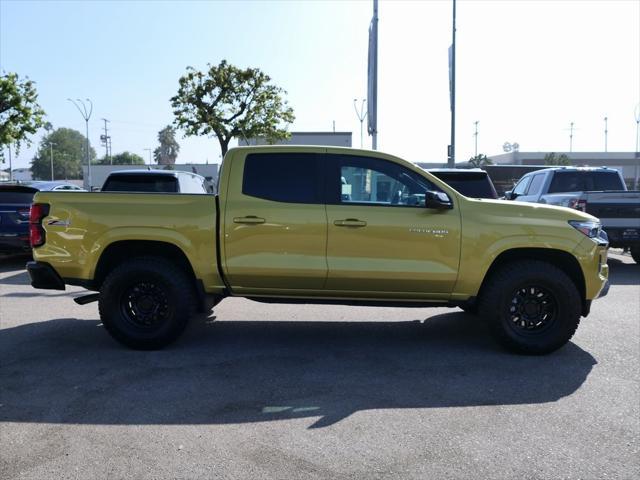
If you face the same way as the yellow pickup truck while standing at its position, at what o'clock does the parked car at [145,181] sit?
The parked car is roughly at 8 o'clock from the yellow pickup truck.

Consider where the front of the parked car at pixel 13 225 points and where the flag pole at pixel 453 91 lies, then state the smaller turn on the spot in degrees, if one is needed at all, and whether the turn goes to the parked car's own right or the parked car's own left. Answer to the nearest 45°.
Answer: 0° — it already faces it

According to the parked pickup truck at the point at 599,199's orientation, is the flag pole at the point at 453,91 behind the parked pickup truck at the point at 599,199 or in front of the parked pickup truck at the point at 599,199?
in front

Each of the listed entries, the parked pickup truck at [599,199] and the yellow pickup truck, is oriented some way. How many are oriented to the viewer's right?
1

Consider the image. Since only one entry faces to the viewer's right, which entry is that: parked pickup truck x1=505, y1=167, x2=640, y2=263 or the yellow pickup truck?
the yellow pickup truck

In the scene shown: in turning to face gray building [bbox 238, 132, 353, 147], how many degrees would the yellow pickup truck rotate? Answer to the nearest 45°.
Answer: approximately 90° to its left

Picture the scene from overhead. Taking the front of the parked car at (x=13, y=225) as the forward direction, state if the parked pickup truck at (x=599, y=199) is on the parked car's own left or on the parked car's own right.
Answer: on the parked car's own right

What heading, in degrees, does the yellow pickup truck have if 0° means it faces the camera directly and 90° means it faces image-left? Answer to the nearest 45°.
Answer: approximately 270°

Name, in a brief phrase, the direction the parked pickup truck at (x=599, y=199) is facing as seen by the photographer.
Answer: facing away from the viewer and to the left of the viewer

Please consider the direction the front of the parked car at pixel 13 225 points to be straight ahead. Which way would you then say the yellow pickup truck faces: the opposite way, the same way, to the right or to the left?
to the right

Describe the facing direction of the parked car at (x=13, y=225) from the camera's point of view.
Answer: facing away from the viewer and to the right of the viewer
